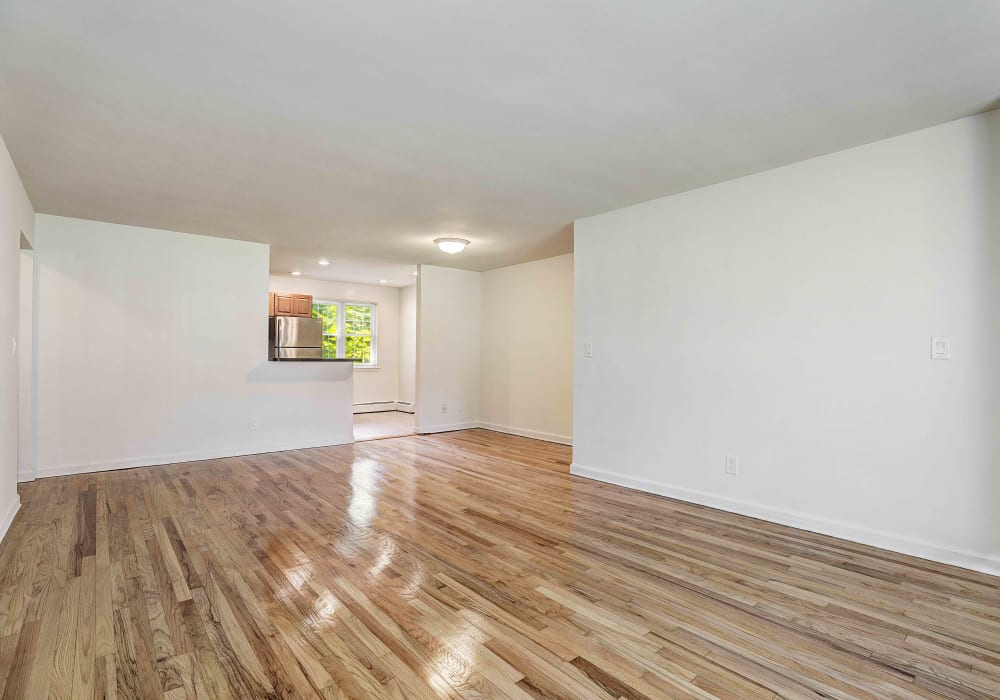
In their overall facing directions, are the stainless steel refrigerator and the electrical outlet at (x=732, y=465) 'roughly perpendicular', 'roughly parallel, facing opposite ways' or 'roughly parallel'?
roughly perpendicular

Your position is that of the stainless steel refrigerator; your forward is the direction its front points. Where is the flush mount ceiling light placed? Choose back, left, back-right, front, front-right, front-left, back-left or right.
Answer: front-left

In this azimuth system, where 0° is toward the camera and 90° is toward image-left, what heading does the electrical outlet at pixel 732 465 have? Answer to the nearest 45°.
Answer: approximately 45°

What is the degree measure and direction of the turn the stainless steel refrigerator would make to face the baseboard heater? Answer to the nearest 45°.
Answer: approximately 135° to its left

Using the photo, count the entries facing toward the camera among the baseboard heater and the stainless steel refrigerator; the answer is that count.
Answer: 2

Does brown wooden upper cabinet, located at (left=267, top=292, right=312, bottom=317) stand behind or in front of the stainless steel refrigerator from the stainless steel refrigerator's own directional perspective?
behind

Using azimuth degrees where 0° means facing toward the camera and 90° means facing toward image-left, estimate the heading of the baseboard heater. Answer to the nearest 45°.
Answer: approximately 0°

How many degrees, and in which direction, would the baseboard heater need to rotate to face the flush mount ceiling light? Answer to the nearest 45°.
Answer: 0° — it already faces it

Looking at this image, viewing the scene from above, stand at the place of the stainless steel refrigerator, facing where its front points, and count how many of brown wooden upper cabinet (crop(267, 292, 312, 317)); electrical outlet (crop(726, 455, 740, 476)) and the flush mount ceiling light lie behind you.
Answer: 1

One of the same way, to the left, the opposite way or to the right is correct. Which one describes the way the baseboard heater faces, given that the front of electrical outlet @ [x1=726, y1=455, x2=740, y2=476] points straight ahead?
to the left
